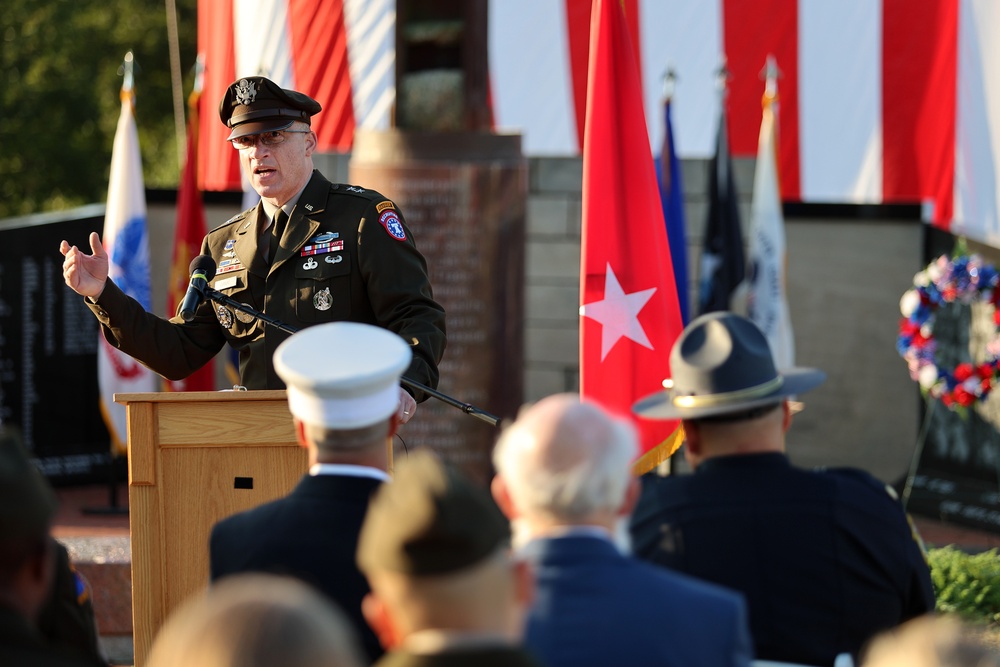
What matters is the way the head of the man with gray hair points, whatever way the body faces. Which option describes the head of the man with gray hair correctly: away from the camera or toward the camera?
away from the camera

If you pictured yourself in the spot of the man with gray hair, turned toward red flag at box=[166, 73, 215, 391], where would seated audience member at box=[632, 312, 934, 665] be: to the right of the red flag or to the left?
right

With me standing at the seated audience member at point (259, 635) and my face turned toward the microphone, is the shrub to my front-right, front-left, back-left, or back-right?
front-right

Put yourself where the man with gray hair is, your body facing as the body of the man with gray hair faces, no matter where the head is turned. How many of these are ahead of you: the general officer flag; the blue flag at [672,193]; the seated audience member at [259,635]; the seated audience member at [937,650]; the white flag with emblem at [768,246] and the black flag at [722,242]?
4

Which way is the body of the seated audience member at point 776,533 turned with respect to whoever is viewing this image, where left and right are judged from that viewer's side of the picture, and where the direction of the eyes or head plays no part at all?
facing away from the viewer

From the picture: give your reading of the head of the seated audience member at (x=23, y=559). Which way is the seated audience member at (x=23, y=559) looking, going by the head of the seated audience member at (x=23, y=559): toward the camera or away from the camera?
away from the camera

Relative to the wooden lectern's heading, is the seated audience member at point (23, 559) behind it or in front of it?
in front

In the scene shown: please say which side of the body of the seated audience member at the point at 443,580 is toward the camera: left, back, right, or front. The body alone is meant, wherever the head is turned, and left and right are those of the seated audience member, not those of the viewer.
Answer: back

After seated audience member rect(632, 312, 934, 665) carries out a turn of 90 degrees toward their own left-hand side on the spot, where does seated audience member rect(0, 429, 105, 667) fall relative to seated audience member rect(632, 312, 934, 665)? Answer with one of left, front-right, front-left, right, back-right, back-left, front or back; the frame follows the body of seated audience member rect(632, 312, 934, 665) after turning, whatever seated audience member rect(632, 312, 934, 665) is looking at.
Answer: front-left

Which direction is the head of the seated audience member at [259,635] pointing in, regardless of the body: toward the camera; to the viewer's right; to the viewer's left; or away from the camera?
away from the camera

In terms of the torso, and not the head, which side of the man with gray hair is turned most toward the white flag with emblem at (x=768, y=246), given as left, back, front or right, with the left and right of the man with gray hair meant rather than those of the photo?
front

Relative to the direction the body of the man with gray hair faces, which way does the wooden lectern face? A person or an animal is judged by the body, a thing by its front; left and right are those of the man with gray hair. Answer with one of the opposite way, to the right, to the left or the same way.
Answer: the opposite way

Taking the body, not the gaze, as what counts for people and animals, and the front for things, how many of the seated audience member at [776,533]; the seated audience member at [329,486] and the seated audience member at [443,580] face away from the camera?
3

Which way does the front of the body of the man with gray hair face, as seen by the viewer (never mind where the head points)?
away from the camera

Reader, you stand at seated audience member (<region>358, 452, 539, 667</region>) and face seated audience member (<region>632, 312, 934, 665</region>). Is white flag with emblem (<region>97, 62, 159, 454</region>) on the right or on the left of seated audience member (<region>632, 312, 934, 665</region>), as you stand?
left

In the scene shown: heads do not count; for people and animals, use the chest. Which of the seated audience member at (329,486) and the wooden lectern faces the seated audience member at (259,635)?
the wooden lectern

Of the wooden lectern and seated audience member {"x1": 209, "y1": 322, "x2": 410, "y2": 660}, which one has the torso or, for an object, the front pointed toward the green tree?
the seated audience member

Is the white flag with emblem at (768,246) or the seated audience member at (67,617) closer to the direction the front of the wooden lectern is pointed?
the seated audience member

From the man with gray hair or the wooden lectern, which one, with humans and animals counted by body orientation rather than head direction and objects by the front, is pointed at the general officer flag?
the man with gray hair

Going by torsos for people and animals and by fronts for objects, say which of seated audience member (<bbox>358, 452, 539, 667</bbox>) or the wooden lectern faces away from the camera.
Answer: the seated audience member
